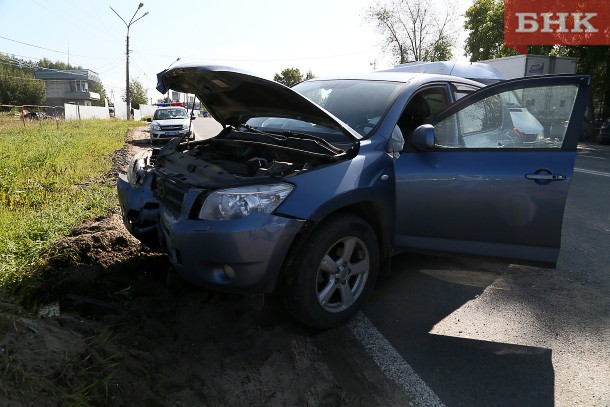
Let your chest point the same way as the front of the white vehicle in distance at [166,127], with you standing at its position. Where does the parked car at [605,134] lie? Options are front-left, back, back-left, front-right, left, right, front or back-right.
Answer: left

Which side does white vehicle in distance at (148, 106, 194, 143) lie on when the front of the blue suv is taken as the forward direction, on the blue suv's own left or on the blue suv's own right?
on the blue suv's own right

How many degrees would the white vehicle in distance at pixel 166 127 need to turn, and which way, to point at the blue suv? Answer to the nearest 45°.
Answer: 0° — it already faces it

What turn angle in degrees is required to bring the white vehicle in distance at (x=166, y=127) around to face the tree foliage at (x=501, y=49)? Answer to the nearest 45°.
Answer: approximately 135° to its left

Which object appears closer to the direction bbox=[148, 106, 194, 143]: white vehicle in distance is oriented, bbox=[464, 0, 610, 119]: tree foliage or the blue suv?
the blue suv

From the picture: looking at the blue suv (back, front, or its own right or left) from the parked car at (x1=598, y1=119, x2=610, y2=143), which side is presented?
back

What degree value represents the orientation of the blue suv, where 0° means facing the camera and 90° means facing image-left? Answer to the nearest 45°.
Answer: approximately 45°

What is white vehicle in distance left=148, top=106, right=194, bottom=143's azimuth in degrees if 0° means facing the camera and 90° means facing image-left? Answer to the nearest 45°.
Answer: approximately 0°

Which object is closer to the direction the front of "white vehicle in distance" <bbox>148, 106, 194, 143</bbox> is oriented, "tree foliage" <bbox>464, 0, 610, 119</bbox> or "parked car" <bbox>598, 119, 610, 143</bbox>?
the parked car

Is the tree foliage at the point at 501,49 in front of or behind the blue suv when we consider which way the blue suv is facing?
behind
